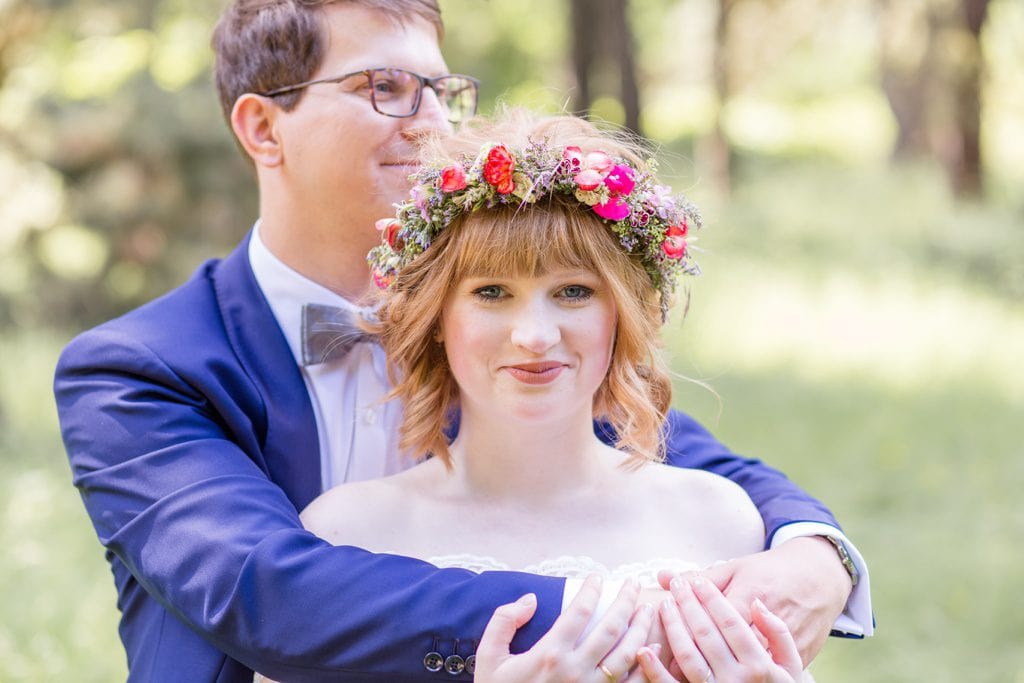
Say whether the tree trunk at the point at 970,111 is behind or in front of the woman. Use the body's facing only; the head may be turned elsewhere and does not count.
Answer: behind

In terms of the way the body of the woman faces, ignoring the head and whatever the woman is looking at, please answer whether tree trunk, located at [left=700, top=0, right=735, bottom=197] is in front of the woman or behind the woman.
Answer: behind

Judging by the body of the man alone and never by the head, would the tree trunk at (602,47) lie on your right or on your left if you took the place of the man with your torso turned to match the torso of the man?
on your left

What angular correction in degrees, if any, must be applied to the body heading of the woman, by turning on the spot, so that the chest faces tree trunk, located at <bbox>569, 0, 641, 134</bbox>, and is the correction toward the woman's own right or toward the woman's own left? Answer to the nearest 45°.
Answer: approximately 180°

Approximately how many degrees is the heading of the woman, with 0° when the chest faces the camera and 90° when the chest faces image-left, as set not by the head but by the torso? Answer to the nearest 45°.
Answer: approximately 0°

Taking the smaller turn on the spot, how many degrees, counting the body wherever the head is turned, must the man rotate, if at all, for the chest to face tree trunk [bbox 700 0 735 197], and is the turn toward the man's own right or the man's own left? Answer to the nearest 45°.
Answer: approximately 135° to the man's own left

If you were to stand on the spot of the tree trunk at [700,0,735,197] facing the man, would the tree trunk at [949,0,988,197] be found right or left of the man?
left
